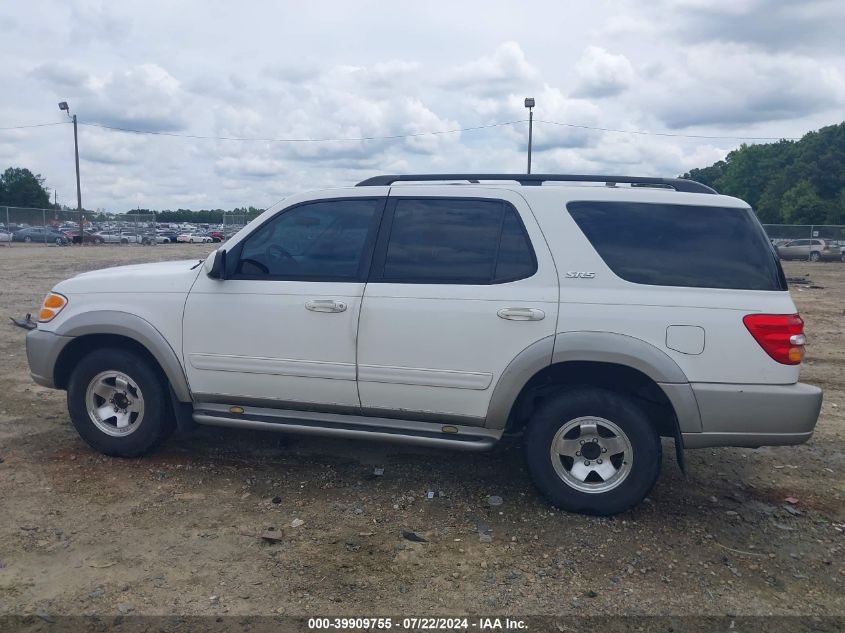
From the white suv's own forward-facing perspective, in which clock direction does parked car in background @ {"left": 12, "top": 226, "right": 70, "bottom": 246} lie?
The parked car in background is roughly at 2 o'clock from the white suv.

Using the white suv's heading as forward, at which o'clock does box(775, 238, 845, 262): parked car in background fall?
The parked car in background is roughly at 4 o'clock from the white suv.

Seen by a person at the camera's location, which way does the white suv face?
facing to the left of the viewer

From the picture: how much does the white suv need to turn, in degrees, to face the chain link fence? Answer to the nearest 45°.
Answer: approximately 135° to its right
